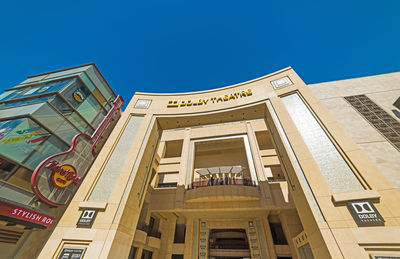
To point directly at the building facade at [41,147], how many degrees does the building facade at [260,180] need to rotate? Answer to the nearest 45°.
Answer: approximately 90° to its right

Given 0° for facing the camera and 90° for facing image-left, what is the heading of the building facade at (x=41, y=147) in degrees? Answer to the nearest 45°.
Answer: approximately 315°

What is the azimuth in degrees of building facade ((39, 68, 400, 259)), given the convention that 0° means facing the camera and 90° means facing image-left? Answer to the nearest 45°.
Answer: approximately 0°

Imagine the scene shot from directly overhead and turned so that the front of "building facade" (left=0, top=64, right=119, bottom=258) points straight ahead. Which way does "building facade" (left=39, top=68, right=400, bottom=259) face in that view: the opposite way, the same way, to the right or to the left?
to the right
